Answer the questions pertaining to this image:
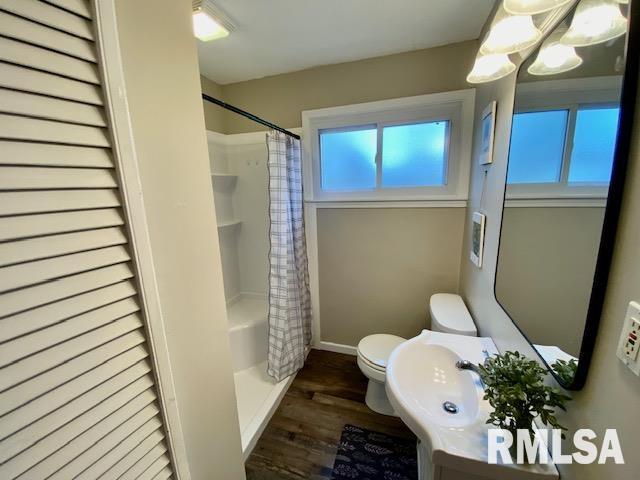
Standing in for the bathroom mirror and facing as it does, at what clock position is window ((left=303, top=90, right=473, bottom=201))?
The window is roughly at 3 o'clock from the bathroom mirror.

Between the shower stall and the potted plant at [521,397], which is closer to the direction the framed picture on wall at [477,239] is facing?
the shower stall

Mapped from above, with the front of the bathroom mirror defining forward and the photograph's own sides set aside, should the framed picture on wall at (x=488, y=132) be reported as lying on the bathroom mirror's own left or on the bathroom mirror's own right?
on the bathroom mirror's own right

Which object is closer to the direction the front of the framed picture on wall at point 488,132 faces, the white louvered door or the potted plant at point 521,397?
the white louvered door

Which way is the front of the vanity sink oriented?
to the viewer's left

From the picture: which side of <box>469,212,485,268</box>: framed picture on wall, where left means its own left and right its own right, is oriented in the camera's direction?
left

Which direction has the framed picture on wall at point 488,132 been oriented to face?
to the viewer's left

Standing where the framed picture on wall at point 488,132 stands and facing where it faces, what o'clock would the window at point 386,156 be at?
The window is roughly at 1 o'clock from the framed picture on wall.

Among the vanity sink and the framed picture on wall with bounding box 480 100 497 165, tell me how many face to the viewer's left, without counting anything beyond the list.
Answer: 2

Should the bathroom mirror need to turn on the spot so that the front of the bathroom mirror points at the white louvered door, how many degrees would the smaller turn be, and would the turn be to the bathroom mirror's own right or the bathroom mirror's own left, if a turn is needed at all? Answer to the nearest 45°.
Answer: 0° — it already faces it

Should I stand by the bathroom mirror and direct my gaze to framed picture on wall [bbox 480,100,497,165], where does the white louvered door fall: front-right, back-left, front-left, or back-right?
back-left

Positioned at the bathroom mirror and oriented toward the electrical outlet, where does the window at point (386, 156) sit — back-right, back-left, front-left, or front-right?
back-right
